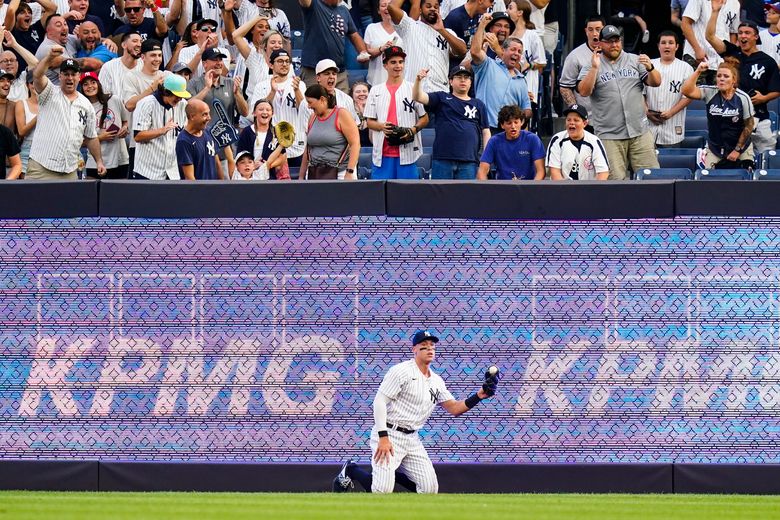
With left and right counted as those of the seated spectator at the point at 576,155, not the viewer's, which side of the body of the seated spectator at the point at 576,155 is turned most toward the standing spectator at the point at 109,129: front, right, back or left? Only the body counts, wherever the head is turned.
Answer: right

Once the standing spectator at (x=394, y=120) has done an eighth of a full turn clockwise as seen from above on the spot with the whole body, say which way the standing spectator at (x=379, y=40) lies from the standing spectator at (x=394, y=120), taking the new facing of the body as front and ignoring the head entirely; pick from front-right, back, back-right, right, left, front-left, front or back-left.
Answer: back-right

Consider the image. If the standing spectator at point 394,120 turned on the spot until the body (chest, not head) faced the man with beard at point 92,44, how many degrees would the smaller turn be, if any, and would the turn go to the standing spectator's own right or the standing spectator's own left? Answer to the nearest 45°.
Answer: approximately 135° to the standing spectator's own right

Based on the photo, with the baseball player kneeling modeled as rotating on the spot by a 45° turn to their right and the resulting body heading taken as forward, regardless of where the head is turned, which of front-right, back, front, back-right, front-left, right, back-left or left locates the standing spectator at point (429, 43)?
back

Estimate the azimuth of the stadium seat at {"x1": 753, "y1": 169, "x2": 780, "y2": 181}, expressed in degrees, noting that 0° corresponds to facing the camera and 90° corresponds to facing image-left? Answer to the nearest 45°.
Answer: approximately 0°

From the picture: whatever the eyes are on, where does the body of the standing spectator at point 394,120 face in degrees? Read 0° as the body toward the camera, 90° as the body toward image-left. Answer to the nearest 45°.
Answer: approximately 0°

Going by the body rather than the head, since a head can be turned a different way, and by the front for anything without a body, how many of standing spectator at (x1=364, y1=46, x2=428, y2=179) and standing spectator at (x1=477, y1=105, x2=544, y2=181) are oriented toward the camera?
2
